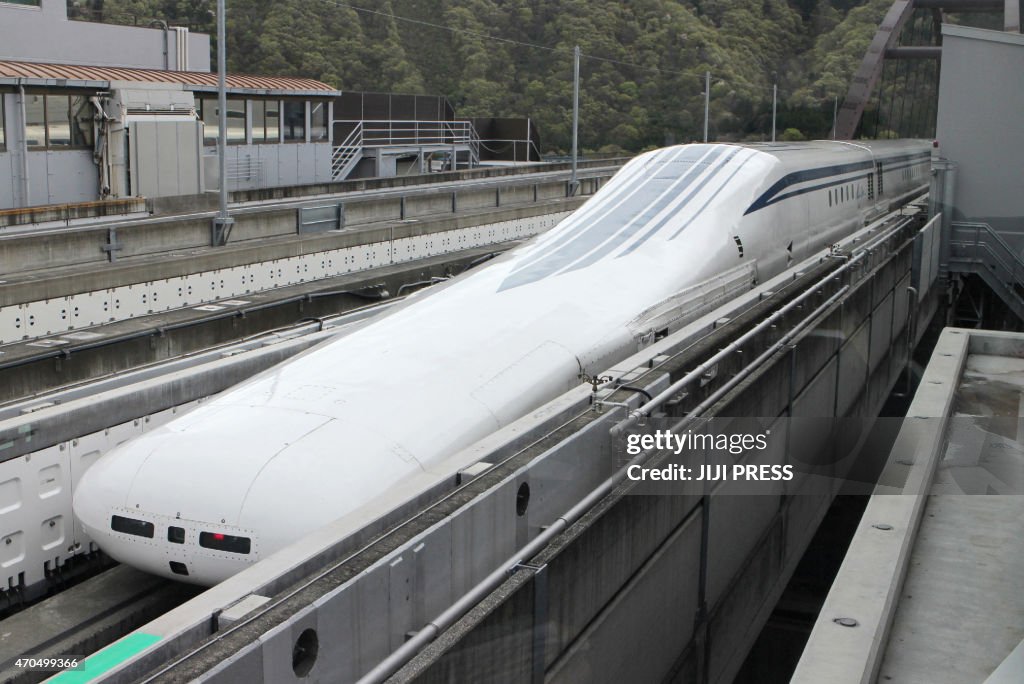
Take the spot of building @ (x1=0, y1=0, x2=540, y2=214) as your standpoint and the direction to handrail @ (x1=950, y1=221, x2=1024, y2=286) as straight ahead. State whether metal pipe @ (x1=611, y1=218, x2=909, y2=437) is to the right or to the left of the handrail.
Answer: right

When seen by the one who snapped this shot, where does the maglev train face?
facing the viewer and to the left of the viewer

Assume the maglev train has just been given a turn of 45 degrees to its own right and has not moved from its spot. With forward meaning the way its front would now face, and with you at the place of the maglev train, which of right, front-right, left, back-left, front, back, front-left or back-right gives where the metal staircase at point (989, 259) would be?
back-right

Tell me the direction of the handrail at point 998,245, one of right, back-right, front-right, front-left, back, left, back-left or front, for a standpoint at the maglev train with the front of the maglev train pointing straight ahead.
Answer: back

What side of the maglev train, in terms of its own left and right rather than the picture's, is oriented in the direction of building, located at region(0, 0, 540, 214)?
right
